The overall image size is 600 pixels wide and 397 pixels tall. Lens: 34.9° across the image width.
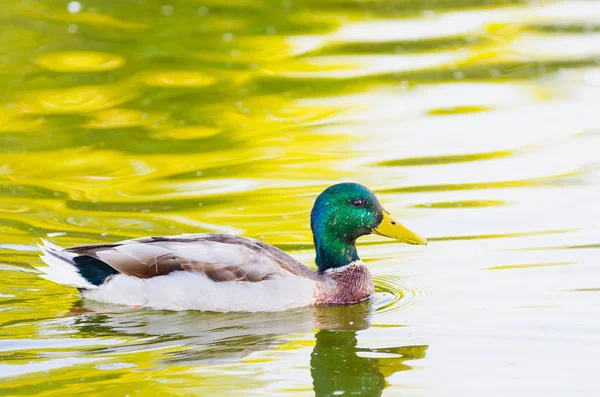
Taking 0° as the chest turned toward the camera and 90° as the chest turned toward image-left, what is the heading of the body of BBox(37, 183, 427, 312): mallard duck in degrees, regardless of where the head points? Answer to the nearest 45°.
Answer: approximately 270°
